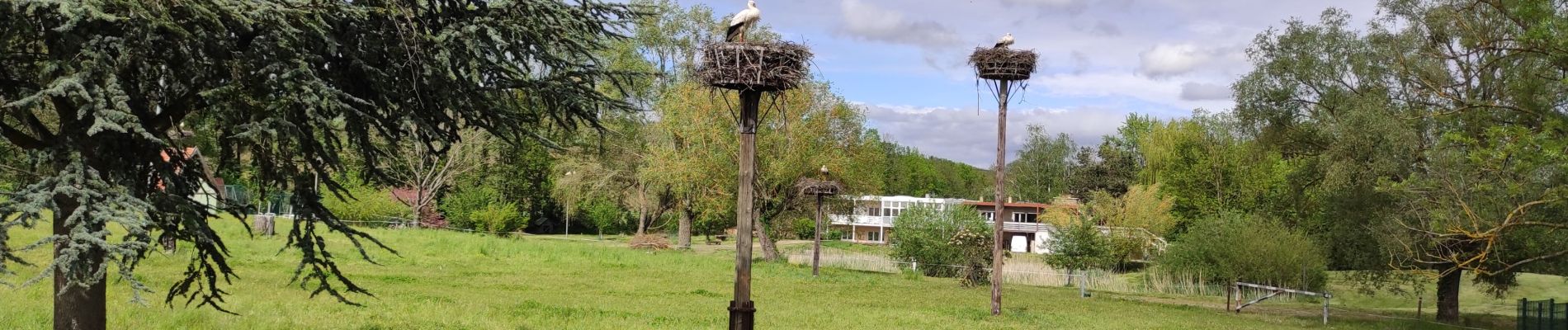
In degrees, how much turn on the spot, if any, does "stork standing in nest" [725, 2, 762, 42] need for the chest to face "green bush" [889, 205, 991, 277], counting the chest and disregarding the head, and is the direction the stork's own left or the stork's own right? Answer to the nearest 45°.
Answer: approximately 90° to the stork's own left

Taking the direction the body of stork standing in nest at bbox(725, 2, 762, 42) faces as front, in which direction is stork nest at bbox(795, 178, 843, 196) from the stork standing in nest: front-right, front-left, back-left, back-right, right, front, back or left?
left

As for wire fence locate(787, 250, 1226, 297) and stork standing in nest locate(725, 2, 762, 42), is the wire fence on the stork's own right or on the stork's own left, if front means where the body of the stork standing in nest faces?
on the stork's own left

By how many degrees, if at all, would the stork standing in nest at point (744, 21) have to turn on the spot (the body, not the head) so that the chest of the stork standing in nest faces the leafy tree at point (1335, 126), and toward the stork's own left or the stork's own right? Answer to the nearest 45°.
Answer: approximately 45° to the stork's own left

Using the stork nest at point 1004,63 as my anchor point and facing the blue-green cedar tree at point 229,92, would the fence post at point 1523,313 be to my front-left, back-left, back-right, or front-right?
back-left

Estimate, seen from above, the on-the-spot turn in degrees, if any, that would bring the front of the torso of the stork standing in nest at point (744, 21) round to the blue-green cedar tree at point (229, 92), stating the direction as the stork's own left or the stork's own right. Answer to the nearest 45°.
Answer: approximately 135° to the stork's own right

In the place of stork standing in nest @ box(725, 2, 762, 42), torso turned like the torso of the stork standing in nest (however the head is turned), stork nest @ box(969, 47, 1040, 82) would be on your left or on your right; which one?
on your left

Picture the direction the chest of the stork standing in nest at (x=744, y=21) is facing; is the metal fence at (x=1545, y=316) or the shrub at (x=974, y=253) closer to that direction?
the metal fence

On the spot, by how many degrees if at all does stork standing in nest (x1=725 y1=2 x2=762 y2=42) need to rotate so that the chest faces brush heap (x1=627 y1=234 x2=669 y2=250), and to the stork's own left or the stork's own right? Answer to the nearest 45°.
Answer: approximately 90° to the stork's own left

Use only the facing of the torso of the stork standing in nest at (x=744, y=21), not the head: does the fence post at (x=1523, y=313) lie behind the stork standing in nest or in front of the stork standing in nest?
in front

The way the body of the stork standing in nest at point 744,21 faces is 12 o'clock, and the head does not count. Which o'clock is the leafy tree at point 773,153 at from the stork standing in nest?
The leafy tree is roughly at 9 o'clock from the stork standing in nest.

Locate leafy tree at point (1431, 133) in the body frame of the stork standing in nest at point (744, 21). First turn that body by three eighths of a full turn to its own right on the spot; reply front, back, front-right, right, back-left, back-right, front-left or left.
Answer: back

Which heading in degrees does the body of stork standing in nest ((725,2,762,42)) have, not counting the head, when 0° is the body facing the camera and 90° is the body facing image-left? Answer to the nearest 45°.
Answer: approximately 270°

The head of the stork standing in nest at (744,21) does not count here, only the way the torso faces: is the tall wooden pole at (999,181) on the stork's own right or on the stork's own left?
on the stork's own left
